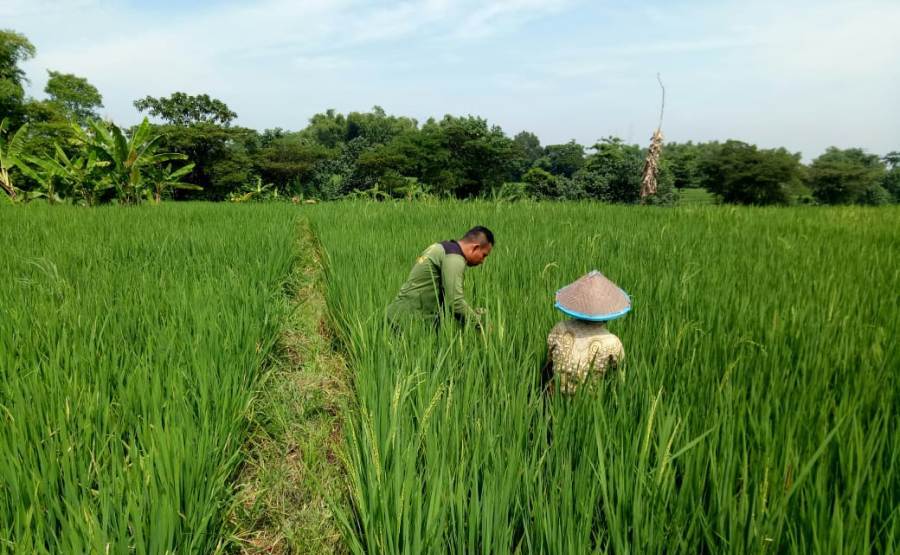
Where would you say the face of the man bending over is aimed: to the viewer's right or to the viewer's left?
to the viewer's right

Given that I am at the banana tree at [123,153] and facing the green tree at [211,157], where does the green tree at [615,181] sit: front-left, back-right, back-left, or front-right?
front-right

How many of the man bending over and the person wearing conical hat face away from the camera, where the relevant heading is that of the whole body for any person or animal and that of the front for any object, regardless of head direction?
1

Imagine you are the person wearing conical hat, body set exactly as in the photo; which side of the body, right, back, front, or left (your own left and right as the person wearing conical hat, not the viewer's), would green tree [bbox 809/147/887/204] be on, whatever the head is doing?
front

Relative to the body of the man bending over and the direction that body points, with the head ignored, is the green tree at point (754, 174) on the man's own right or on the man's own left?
on the man's own left

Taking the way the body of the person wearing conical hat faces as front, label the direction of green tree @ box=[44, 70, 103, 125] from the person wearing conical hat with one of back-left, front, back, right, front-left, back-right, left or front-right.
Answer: front-left

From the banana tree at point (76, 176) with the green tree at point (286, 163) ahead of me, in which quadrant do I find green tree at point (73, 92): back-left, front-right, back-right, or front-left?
front-left

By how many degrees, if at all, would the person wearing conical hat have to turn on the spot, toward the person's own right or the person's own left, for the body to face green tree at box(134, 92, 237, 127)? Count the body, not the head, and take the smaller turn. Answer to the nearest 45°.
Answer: approximately 45° to the person's own left

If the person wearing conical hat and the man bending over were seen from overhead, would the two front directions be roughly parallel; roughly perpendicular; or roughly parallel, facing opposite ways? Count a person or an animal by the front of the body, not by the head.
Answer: roughly perpendicular

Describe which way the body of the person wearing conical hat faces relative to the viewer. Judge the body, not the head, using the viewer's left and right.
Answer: facing away from the viewer

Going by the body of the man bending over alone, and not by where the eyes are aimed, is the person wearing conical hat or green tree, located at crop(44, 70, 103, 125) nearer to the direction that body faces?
the person wearing conical hat

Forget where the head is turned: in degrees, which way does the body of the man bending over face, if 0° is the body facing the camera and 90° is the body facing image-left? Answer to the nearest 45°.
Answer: approximately 270°
